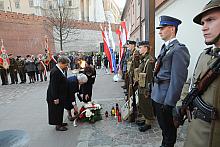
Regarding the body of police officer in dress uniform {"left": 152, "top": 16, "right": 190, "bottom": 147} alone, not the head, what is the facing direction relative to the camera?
to the viewer's left

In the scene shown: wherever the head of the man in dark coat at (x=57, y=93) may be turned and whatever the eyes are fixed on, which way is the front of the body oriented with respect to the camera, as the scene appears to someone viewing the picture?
to the viewer's right

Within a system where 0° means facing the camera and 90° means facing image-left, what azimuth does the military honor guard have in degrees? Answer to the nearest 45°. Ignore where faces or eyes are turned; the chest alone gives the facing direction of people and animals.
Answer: approximately 90°

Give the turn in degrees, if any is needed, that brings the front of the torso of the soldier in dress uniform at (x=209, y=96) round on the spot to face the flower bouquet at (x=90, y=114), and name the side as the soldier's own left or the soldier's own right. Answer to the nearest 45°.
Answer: approximately 90° to the soldier's own right

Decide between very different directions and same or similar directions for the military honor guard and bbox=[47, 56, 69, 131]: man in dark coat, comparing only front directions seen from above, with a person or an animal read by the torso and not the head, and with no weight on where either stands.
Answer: very different directions

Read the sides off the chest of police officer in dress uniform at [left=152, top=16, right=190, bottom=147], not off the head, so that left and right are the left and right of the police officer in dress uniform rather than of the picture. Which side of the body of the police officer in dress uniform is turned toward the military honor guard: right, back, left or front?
right

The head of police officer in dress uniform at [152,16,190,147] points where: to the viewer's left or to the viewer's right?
to the viewer's left
